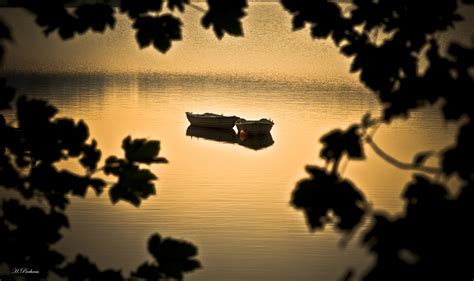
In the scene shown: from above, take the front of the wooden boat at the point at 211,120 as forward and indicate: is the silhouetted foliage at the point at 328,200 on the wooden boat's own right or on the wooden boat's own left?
on the wooden boat's own left

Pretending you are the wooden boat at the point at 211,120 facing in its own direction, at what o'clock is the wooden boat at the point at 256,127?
the wooden boat at the point at 256,127 is roughly at 7 o'clock from the wooden boat at the point at 211,120.

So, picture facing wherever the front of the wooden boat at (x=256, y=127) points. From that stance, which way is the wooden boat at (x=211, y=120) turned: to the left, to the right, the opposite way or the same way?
the opposite way

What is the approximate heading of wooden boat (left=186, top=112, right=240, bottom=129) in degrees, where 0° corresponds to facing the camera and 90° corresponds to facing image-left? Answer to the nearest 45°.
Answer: approximately 90°

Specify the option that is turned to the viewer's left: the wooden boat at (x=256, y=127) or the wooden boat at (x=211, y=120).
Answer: the wooden boat at (x=211, y=120)

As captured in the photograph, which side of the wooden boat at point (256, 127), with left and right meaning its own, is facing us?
right
